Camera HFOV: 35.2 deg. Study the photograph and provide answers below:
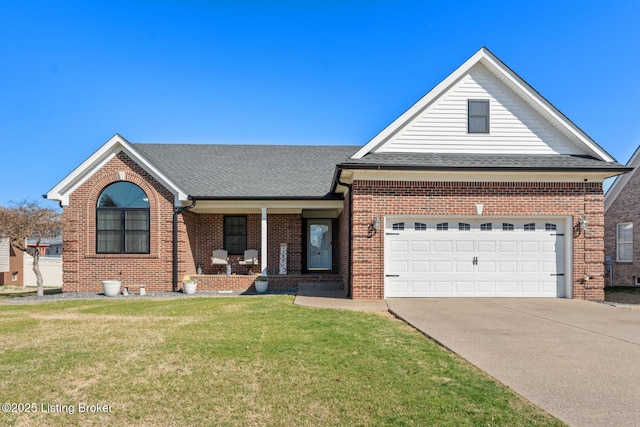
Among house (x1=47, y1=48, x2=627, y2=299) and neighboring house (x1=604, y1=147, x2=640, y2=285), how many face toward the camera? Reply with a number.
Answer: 2

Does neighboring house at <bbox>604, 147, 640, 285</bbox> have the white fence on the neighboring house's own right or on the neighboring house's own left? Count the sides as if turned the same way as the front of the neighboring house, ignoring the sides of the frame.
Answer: on the neighboring house's own right

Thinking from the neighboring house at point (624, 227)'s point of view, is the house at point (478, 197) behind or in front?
in front

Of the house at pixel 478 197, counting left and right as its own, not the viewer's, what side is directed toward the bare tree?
right

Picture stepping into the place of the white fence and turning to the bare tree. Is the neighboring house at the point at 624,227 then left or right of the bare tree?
left

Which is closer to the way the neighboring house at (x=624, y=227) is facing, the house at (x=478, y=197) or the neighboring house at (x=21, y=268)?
the house

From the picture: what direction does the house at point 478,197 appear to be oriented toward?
toward the camera

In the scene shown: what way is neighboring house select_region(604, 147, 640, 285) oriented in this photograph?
toward the camera
